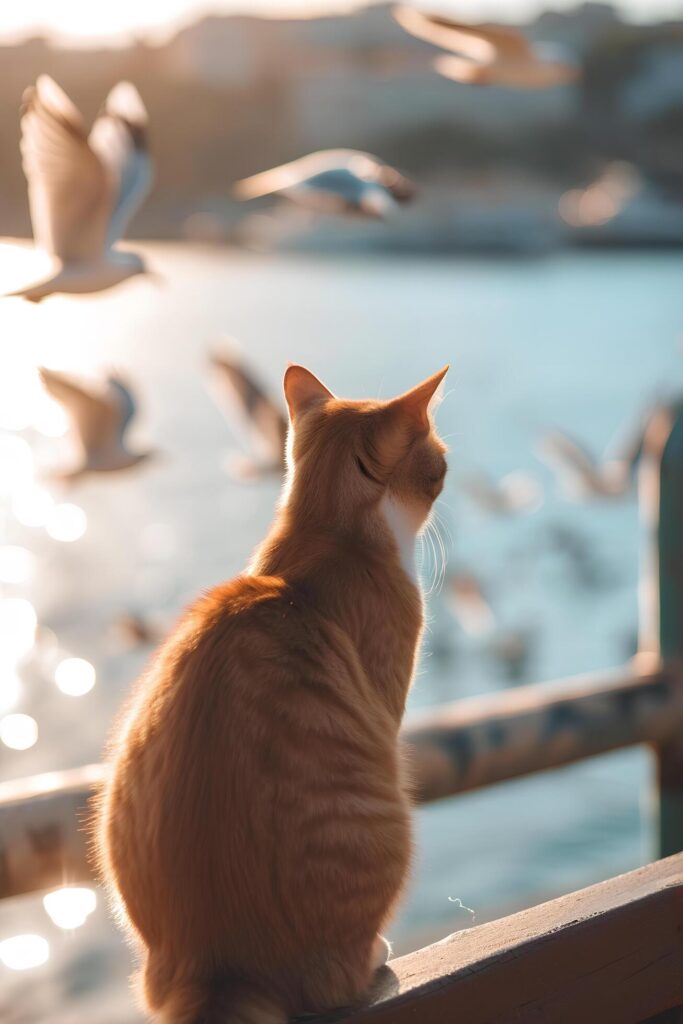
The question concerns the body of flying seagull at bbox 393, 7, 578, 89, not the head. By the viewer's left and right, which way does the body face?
facing to the right of the viewer

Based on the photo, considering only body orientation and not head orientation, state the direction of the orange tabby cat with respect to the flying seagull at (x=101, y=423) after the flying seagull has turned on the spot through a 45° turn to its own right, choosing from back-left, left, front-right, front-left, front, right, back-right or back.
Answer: front-right

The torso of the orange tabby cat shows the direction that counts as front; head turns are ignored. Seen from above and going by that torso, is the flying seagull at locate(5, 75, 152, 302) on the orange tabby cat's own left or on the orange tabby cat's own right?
on the orange tabby cat's own left

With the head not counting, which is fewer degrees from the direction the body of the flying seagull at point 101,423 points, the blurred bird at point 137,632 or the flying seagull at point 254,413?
the flying seagull

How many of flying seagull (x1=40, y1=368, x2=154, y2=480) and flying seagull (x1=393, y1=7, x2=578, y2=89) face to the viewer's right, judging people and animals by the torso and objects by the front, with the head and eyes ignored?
2

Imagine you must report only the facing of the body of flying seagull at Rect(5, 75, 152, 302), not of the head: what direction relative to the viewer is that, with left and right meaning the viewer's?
facing to the right of the viewer

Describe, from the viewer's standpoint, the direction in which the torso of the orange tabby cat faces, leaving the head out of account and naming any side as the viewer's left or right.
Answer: facing away from the viewer and to the right of the viewer

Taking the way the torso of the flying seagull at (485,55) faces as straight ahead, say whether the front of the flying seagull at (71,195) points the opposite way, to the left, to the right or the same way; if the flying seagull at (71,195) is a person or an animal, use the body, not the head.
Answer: the same way

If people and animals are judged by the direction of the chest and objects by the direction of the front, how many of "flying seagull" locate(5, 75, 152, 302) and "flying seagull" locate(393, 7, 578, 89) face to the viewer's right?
2

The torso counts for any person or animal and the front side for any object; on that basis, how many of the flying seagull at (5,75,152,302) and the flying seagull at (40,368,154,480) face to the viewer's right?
2

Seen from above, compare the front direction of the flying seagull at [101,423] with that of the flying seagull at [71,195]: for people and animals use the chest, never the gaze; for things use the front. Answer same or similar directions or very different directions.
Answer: same or similar directions

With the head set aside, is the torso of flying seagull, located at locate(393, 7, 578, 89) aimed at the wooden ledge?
no
